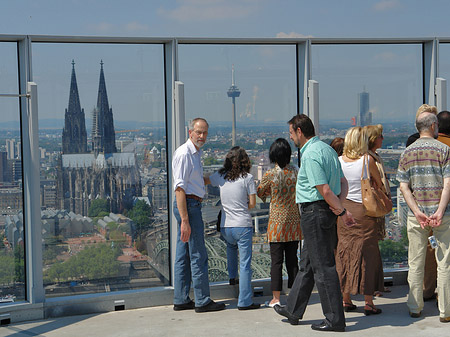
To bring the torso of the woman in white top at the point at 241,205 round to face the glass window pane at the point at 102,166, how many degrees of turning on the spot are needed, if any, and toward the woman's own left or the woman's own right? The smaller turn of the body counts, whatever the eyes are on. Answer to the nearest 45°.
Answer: approximately 90° to the woman's own left

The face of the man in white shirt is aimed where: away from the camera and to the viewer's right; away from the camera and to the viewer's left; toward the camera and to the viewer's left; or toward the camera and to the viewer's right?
toward the camera and to the viewer's right

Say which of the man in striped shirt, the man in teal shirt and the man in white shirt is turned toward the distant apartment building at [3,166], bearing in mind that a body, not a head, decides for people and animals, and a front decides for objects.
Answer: the man in teal shirt

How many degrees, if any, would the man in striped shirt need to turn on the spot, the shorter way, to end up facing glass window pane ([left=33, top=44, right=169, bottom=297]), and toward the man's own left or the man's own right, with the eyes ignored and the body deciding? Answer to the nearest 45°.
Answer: approximately 90° to the man's own left

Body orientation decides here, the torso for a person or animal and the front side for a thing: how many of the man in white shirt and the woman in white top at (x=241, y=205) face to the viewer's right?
1

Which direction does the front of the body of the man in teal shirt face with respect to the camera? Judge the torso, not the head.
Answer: to the viewer's left

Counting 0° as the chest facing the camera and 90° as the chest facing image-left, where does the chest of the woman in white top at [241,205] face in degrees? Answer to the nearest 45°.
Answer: approximately 180°

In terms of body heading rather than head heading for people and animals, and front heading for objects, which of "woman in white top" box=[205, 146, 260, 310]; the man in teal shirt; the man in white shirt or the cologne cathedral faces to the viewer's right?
the man in white shirt

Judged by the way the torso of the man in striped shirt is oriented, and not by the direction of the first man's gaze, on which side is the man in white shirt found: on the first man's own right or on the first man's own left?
on the first man's own left

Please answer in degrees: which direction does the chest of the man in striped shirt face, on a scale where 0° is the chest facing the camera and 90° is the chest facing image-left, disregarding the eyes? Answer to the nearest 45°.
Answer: approximately 180°

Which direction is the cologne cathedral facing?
away from the camera

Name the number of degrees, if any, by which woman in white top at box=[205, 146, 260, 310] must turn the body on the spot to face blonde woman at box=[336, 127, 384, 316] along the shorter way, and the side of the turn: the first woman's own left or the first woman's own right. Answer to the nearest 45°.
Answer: approximately 90° to the first woman's own right

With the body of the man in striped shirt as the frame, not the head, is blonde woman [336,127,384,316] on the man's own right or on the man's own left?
on the man's own left
